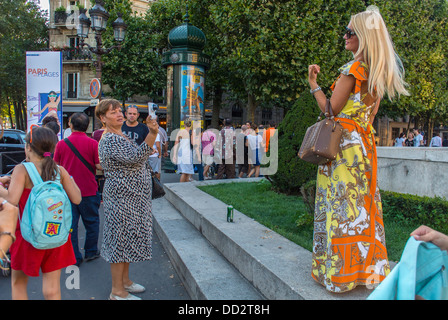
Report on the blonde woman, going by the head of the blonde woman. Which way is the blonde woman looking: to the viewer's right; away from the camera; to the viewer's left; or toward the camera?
to the viewer's left

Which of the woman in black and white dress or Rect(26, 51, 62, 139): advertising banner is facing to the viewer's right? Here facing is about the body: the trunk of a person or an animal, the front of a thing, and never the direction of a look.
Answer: the woman in black and white dress

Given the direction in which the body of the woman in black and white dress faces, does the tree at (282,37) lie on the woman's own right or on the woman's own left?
on the woman's own left

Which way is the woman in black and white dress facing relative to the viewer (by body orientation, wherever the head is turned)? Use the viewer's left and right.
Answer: facing to the right of the viewer

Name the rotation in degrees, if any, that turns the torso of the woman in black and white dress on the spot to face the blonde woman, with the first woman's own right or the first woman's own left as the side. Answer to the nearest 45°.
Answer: approximately 45° to the first woman's own right

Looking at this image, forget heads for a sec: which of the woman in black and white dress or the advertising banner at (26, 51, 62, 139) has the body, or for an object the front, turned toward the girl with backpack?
the advertising banner

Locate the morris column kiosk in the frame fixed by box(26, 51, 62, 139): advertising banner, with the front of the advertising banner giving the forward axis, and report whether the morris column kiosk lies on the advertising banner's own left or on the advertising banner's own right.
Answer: on the advertising banner's own left

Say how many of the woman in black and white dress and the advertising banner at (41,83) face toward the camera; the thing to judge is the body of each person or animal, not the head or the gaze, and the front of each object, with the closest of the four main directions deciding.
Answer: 1

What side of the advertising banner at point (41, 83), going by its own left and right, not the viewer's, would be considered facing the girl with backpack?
front

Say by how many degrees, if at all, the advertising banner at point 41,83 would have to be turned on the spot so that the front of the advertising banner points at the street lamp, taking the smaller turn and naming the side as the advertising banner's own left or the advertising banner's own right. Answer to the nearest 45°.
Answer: approximately 135° to the advertising banner's own left

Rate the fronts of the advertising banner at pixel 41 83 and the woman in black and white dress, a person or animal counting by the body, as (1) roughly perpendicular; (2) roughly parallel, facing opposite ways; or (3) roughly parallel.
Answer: roughly perpendicular
